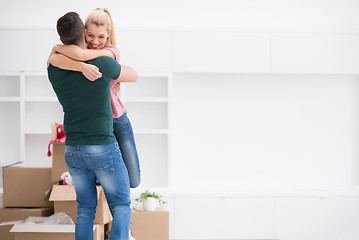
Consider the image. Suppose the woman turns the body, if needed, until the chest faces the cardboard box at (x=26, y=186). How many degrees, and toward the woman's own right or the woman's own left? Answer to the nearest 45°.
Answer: approximately 135° to the woman's own right

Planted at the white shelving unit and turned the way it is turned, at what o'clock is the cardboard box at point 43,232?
The cardboard box is roughly at 12 o'clock from the white shelving unit.

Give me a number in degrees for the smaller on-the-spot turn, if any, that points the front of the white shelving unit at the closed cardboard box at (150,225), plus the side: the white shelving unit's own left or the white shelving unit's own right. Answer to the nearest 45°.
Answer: approximately 45° to the white shelving unit's own left

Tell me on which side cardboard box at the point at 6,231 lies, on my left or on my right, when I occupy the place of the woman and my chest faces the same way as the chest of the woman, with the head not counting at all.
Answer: on my right

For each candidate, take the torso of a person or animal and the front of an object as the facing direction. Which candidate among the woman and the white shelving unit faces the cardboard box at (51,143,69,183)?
the white shelving unit

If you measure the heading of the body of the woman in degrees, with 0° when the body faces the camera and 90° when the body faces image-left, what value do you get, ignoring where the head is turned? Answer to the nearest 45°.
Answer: approximately 45°

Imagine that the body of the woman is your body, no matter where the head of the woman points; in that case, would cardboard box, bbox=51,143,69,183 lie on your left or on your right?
on your right

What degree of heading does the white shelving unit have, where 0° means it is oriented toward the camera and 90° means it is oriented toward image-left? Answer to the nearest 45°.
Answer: approximately 0°
